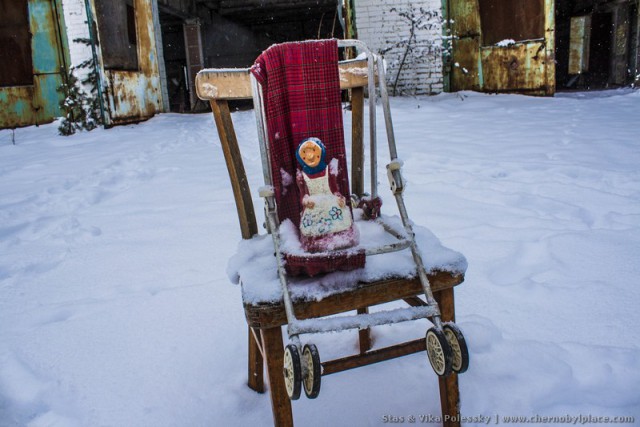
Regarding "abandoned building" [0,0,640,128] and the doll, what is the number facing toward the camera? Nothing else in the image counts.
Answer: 2

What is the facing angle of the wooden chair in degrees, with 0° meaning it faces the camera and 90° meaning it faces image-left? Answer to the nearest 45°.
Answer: approximately 315°

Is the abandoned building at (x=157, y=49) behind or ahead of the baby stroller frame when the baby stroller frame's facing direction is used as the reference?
behind

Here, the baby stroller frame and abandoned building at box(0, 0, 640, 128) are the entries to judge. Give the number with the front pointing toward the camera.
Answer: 2

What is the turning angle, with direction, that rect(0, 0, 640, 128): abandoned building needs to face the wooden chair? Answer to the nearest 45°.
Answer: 0° — it already faces it

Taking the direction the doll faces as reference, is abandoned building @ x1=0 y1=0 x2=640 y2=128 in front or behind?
behind

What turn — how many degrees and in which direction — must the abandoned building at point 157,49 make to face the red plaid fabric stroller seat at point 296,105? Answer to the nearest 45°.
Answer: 0° — it already faces it

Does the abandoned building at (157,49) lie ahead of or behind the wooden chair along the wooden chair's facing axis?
behind
